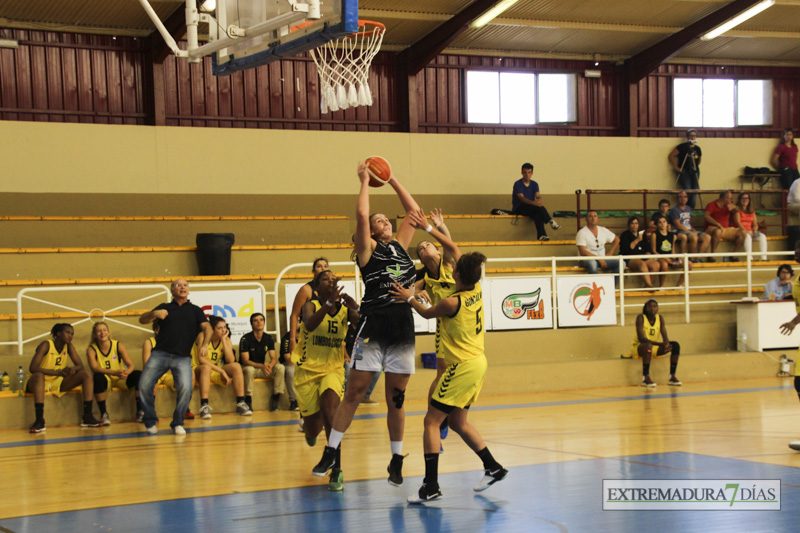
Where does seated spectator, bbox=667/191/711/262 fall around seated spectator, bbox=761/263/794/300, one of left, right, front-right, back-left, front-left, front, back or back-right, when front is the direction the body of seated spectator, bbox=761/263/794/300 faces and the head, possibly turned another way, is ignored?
back-right

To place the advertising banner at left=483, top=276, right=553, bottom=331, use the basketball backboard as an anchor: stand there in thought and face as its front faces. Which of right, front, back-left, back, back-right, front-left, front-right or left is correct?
front

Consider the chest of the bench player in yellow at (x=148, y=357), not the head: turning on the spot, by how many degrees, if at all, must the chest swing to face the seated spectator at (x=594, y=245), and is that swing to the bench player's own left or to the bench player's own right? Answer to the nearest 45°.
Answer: approximately 90° to the bench player's own left

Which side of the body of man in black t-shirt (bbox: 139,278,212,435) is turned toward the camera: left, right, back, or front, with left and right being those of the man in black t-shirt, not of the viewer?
front

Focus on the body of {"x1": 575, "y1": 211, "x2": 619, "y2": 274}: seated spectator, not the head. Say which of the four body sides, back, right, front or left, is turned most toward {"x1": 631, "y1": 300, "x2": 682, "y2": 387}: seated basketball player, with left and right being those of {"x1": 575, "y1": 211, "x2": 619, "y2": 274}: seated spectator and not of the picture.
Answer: front

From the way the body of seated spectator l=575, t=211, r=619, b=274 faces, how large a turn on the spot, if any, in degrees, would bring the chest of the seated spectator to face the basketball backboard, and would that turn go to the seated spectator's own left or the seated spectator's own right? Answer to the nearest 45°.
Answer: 0° — they already face it

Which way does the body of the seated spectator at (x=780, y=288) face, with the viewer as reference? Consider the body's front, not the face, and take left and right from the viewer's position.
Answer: facing the viewer

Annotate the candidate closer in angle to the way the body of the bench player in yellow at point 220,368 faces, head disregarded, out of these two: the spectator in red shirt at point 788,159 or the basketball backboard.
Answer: the basketball backboard

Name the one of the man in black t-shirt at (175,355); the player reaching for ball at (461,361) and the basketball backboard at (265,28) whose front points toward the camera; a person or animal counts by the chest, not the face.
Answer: the man in black t-shirt

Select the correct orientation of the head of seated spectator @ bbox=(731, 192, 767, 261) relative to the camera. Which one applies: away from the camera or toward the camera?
toward the camera

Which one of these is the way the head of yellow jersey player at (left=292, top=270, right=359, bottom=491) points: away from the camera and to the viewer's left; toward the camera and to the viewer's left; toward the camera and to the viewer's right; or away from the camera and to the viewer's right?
toward the camera and to the viewer's right

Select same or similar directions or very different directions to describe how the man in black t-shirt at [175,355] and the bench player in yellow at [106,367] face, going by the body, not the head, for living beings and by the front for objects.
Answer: same or similar directions

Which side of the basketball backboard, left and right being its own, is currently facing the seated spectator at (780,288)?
front

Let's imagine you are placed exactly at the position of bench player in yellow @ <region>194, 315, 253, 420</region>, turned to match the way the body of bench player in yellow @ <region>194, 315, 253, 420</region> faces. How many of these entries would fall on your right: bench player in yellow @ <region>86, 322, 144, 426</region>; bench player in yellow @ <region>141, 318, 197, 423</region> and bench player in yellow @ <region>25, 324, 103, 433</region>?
3

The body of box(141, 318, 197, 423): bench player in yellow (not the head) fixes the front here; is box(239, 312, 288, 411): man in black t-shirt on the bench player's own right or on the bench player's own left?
on the bench player's own left

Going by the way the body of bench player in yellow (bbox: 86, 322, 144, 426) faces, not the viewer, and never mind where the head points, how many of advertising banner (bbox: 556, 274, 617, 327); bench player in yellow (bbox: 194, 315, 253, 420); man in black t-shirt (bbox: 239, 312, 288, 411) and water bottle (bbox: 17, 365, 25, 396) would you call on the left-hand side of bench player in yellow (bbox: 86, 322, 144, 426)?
3

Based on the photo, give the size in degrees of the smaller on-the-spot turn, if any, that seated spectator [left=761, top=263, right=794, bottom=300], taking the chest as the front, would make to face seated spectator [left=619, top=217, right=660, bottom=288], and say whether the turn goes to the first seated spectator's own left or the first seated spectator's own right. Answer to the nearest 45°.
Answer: approximately 90° to the first seated spectator's own right

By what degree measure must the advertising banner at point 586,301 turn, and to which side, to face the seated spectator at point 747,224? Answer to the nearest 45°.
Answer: approximately 135° to its left

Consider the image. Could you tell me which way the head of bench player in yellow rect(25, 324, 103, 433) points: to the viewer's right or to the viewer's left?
to the viewer's right
